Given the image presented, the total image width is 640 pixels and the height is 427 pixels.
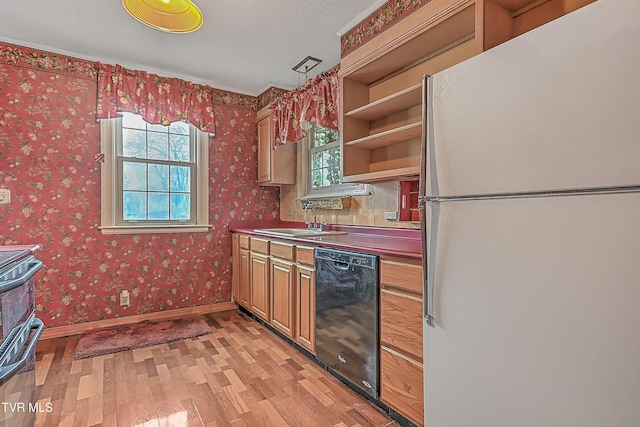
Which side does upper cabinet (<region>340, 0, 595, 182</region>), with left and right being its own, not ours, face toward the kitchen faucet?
right

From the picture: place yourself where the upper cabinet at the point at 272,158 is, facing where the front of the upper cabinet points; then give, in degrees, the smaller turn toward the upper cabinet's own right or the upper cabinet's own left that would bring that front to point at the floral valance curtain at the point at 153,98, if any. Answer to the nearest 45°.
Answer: approximately 45° to the upper cabinet's own right

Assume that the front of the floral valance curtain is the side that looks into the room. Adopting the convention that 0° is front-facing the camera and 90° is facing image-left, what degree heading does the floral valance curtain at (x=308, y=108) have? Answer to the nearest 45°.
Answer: approximately 45°

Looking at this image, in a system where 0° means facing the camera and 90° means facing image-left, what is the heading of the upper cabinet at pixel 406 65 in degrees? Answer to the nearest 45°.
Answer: approximately 45°

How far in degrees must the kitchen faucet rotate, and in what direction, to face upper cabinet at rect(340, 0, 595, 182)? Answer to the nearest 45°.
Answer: approximately 90° to its left

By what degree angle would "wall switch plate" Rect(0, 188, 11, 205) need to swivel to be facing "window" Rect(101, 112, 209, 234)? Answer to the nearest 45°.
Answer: approximately 90° to its left

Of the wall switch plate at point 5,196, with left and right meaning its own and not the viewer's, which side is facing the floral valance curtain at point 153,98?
left

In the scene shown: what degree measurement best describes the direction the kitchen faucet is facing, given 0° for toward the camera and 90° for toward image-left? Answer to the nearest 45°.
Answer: approximately 45°

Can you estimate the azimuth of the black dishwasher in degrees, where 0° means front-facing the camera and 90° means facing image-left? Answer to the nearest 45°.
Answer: approximately 45°
